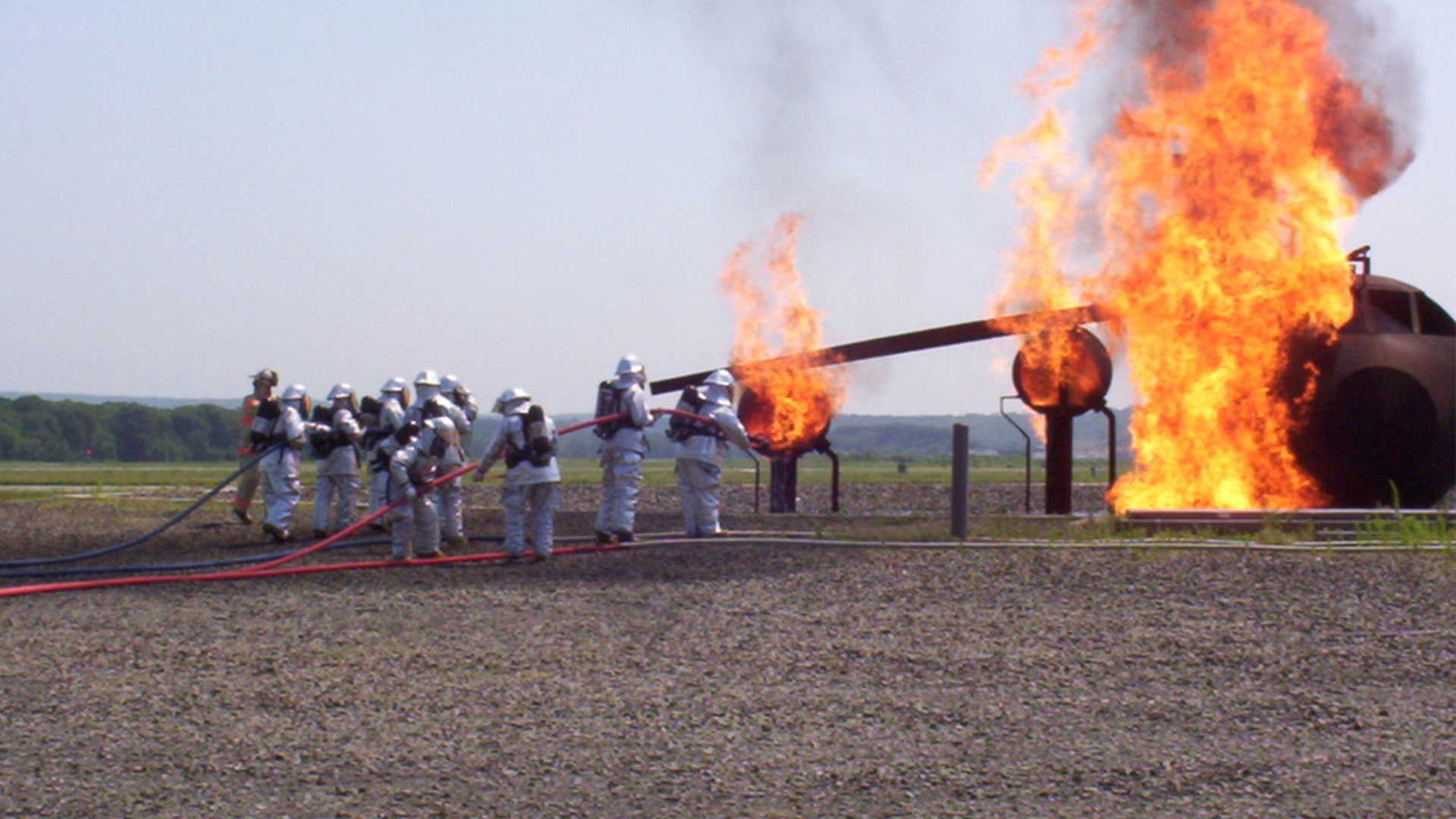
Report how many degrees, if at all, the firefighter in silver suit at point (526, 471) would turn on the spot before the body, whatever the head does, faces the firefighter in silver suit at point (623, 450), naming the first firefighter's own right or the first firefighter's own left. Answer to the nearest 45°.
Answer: approximately 90° to the first firefighter's own right

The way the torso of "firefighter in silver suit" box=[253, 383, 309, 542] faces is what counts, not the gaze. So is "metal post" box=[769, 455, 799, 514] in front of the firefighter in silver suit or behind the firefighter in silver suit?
in front

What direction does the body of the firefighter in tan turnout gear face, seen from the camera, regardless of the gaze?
to the viewer's right

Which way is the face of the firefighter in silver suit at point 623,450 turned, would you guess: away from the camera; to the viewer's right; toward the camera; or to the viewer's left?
to the viewer's right

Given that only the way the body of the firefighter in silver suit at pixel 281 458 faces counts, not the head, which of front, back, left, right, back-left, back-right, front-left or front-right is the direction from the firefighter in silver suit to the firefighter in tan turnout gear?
left

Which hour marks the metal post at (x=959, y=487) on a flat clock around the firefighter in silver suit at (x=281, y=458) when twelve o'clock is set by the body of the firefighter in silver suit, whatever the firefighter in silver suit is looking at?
The metal post is roughly at 1 o'clock from the firefighter in silver suit.

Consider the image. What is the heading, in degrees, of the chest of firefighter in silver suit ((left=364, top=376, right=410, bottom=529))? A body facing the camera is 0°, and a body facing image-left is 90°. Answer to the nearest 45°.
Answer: approximately 270°

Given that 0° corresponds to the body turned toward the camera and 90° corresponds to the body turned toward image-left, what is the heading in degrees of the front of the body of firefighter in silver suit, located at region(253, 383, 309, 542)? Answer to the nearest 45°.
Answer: approximately 270°

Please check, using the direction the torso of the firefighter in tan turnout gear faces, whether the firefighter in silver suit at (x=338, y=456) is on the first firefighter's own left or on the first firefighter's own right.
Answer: on the first firefighter's own right

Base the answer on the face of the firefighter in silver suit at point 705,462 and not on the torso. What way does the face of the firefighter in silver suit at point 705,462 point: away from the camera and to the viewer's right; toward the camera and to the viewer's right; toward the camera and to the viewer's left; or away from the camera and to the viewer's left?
away from the camera and to the viewer's right

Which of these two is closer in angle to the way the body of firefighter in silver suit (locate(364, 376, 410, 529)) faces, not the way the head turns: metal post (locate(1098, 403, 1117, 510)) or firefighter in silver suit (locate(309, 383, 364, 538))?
the metal post
